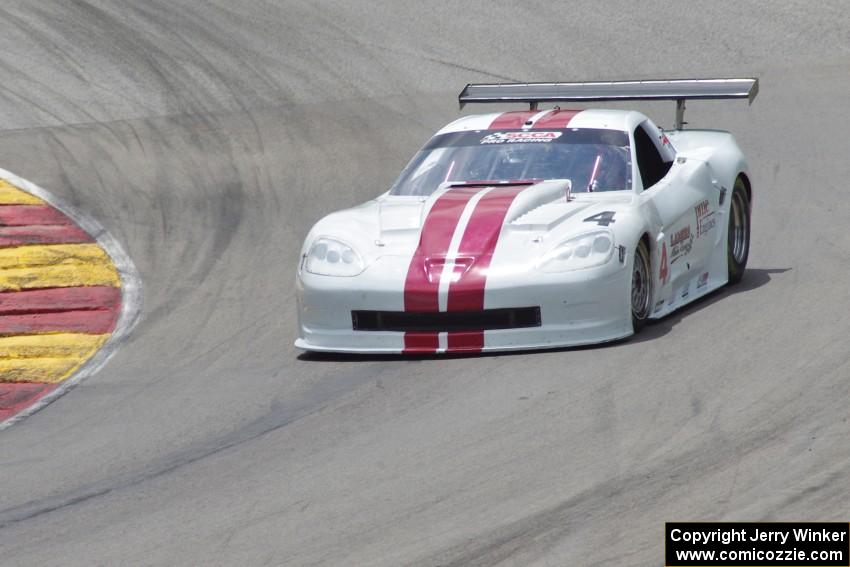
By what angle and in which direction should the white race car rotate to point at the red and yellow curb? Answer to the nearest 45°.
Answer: approximately 90° to its right

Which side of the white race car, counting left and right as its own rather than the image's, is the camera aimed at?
front
